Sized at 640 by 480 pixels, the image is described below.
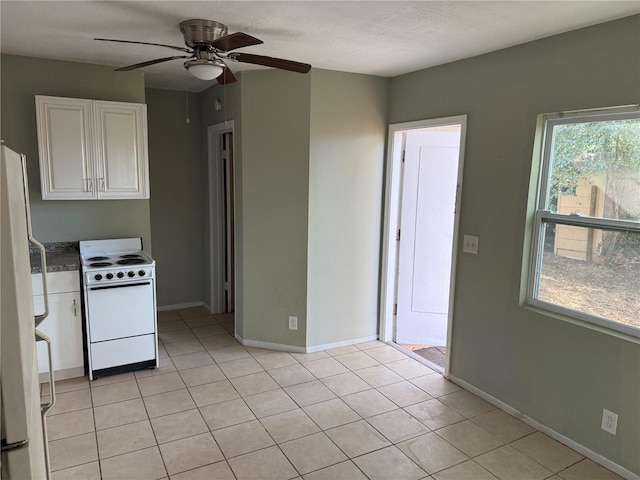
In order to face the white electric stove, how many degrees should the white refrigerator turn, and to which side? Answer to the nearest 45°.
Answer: approximately 90° to its left

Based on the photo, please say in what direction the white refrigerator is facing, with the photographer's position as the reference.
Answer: facing to the right of the viewer

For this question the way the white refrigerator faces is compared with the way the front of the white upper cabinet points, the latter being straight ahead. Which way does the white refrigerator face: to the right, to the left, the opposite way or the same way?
to the left

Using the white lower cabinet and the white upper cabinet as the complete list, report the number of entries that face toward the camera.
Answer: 2

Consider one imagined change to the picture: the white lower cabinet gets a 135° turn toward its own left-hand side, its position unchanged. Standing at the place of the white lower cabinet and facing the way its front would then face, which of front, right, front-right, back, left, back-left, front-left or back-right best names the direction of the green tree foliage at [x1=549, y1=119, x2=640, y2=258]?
right

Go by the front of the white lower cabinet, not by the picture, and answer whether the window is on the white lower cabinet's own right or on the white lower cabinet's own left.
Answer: on the white lower cabinet's own left

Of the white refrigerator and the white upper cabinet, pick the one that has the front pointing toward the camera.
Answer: the white upper cabinet

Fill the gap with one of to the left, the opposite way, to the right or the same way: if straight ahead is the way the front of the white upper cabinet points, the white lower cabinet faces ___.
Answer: the same way

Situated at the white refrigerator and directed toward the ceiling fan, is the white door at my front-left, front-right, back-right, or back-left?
front-right

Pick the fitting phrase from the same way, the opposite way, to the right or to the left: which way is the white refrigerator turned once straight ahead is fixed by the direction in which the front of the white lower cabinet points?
to the left

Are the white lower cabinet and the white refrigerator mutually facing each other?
no

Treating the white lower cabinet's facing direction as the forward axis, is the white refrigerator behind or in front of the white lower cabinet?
in front

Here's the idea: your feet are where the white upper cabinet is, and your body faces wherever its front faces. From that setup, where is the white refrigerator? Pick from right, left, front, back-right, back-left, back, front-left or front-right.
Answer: front

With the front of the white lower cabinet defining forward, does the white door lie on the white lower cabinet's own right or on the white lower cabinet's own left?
on the white lower cabinet's own left

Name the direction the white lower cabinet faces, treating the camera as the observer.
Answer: facing the viewer

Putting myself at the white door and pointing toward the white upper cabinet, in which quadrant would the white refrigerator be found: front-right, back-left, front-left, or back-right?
front-left

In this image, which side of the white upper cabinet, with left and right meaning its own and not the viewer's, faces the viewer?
front

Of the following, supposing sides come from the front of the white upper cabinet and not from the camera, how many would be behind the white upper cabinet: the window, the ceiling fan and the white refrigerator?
0
